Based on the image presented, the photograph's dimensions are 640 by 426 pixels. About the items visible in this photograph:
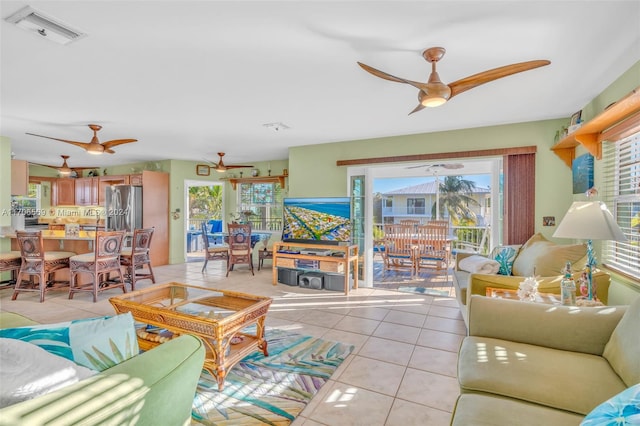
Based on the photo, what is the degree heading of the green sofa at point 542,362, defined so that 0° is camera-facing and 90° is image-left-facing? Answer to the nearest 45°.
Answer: approximately 90°

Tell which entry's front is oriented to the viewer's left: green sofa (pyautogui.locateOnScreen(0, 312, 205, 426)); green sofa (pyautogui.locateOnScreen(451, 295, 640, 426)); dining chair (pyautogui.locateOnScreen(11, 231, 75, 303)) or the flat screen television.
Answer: green sofa (pyautogui.locateOnScreen(451, 295, 640, 426))

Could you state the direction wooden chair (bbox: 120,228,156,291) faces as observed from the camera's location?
facing away from the viewer and to the left of the viewer

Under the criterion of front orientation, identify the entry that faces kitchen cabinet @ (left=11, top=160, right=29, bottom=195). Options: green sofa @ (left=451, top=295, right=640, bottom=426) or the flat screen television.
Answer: the green sofa

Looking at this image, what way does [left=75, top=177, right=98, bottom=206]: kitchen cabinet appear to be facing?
toward the camera

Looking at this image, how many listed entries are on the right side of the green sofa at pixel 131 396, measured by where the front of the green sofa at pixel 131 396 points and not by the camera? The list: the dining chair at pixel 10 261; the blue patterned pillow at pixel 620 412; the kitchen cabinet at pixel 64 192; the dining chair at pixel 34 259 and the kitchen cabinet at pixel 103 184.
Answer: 1

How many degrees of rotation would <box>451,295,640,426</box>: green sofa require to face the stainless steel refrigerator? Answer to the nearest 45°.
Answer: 0° — it already faces it

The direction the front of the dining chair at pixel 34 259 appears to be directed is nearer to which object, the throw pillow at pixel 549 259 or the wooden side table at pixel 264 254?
the wooden side table

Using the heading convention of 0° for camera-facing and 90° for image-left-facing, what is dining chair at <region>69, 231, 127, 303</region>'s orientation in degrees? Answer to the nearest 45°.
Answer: approximately 135°

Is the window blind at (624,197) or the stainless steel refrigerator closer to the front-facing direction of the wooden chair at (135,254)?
the stainless steel refrigerator

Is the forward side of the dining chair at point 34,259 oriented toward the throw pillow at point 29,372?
no

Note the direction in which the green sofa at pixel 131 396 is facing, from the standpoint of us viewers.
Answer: facing away from the viewer and to the right of the viewer

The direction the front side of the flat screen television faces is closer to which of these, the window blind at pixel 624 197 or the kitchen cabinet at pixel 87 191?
the window blind

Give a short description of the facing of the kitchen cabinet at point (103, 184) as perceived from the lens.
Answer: facing the viewer

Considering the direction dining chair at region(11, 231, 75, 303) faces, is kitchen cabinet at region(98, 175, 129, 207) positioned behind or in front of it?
in front
